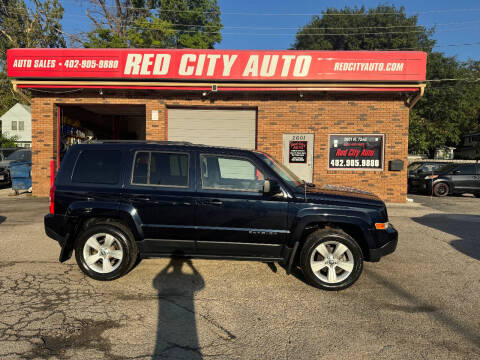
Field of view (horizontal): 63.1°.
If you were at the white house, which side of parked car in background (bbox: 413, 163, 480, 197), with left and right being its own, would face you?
front

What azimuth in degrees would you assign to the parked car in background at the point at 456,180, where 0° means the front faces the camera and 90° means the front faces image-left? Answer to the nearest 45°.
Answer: approximately 90°

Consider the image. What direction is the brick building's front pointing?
toward the camera

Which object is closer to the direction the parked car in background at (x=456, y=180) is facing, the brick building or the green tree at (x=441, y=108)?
the brick building

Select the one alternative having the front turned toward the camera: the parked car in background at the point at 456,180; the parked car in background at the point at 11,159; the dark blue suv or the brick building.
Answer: the brick building

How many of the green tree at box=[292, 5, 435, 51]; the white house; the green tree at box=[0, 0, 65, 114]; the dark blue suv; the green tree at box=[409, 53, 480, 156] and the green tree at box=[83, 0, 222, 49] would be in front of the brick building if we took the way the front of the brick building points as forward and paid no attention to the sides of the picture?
1

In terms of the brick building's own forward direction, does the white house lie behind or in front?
behind

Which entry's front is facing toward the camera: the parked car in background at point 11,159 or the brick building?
the brick building

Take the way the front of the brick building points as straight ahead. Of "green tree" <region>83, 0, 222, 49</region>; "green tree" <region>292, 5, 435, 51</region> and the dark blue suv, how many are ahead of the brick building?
1

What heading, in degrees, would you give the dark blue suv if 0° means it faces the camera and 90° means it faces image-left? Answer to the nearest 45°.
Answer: approximately 270°

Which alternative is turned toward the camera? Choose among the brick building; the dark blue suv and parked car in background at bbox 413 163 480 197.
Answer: the brick building
